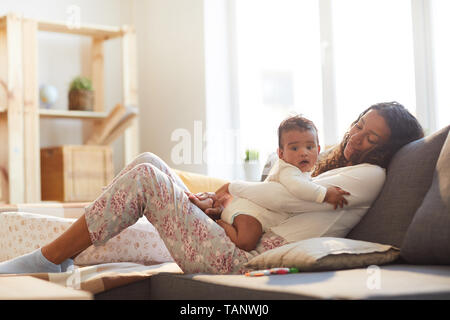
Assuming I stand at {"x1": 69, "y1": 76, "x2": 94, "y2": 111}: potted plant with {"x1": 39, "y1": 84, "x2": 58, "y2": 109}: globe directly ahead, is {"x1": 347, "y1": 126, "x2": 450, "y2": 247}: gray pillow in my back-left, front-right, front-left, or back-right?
back-left

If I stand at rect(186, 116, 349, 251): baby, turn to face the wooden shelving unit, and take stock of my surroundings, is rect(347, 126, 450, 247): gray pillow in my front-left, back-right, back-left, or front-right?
back-right

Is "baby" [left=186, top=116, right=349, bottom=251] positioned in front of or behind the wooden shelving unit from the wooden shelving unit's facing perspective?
in front

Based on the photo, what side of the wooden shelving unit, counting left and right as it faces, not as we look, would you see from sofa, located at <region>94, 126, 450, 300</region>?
front

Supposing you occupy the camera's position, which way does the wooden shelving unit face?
facing the viewer and to the right of the viewer

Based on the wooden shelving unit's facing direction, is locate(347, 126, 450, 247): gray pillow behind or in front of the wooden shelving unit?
in front

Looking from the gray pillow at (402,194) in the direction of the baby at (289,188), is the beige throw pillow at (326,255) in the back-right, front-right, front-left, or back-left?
front-left

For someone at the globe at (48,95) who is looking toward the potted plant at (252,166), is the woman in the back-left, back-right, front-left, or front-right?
front-right

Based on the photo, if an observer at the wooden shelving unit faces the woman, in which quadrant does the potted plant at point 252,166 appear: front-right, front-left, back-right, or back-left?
front-left
